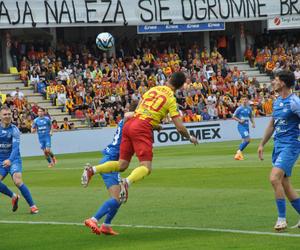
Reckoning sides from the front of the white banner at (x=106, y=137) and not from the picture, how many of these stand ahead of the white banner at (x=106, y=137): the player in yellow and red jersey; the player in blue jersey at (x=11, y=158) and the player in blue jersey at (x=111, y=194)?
3

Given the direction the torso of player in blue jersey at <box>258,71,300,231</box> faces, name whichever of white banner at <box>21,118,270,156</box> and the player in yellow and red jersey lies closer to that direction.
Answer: the player in yellow and red jersey

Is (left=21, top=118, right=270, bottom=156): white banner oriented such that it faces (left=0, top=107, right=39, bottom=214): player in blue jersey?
yes

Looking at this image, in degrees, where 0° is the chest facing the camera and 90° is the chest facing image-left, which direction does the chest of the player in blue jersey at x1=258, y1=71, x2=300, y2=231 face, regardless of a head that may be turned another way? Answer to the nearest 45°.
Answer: approximately 45°
